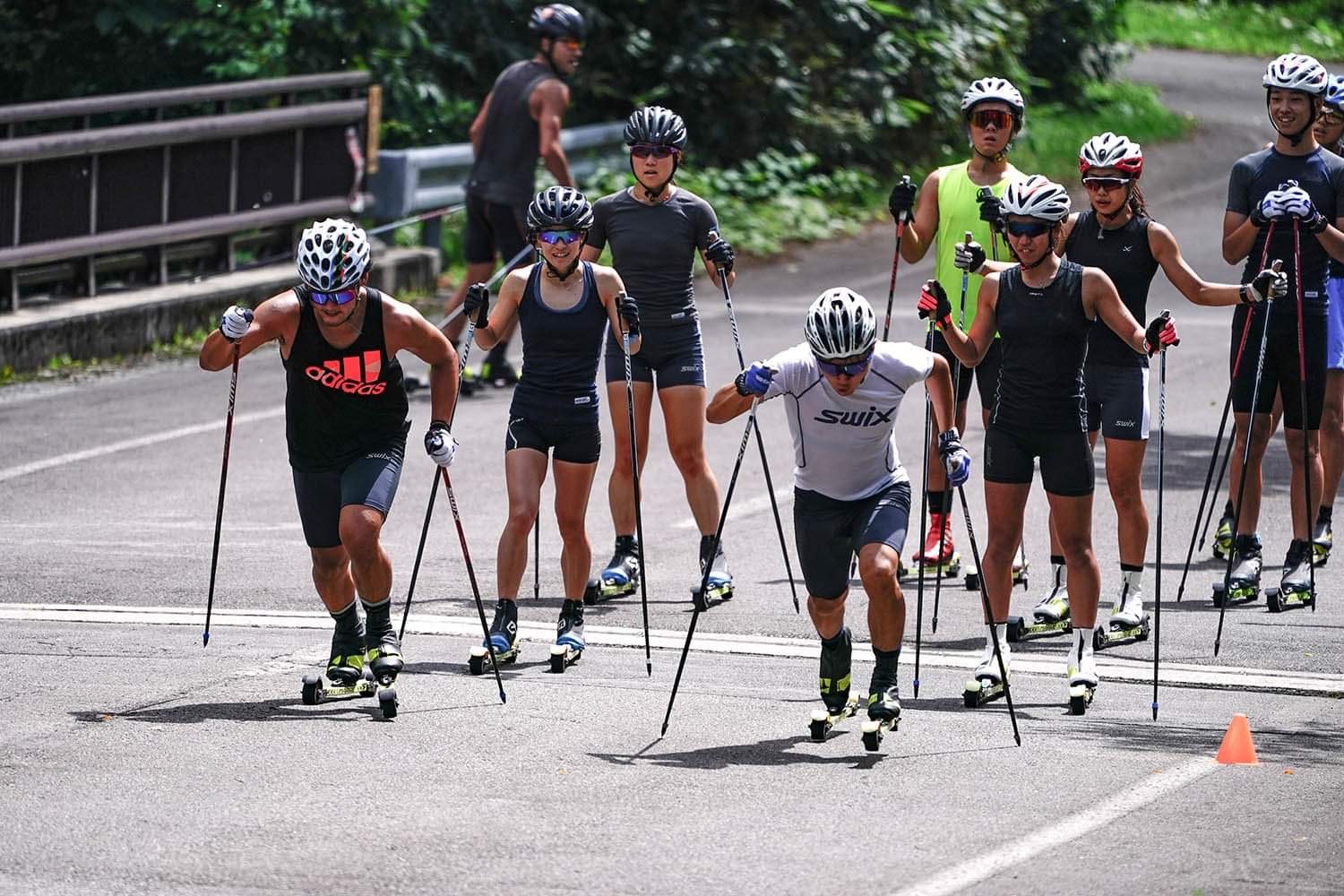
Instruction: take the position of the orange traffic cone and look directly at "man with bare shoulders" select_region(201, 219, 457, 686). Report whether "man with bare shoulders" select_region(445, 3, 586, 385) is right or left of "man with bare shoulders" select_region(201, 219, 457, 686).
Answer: right

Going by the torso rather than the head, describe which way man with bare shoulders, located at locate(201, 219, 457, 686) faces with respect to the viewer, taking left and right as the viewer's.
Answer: facing the viewer

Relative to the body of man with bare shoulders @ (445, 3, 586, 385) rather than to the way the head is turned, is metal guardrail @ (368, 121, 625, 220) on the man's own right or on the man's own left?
on the man's own left

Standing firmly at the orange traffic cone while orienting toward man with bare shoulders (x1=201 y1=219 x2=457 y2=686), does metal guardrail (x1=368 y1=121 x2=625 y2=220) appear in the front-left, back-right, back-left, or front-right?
front-right

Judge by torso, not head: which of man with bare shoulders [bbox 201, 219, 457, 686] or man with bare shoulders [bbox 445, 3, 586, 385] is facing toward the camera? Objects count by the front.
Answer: man with bare shoulders [bbox 201, 219, 457, 686]

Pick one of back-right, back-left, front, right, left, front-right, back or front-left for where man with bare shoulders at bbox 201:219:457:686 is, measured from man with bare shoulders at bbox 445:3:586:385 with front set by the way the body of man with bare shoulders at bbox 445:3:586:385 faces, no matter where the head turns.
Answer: back-right

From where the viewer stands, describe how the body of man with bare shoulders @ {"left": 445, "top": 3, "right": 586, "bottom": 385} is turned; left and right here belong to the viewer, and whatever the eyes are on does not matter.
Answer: facing away from the viewer and to the right of the viewer

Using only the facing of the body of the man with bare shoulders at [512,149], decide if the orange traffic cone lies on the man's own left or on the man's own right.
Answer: on the man's own right

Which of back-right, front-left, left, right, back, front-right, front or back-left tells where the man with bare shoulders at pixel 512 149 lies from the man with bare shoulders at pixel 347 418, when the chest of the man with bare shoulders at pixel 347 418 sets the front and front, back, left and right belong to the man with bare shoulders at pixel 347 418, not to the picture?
back

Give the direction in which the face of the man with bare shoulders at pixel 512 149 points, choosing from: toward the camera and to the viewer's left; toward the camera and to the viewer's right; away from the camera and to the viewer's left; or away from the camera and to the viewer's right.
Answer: toward the camera and to the viewer's right

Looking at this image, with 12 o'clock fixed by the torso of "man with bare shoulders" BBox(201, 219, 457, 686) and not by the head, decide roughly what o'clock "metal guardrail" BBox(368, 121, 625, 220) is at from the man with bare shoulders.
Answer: The metal guardrail is roughly at 6 o'clock from the man with bare shoulders.

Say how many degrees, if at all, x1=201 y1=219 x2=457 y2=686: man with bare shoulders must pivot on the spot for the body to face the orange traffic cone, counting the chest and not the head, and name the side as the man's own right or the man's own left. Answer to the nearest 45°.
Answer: approximately 45° to the man's own left

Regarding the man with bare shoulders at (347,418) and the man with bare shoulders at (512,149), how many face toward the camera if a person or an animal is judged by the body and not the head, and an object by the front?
1
